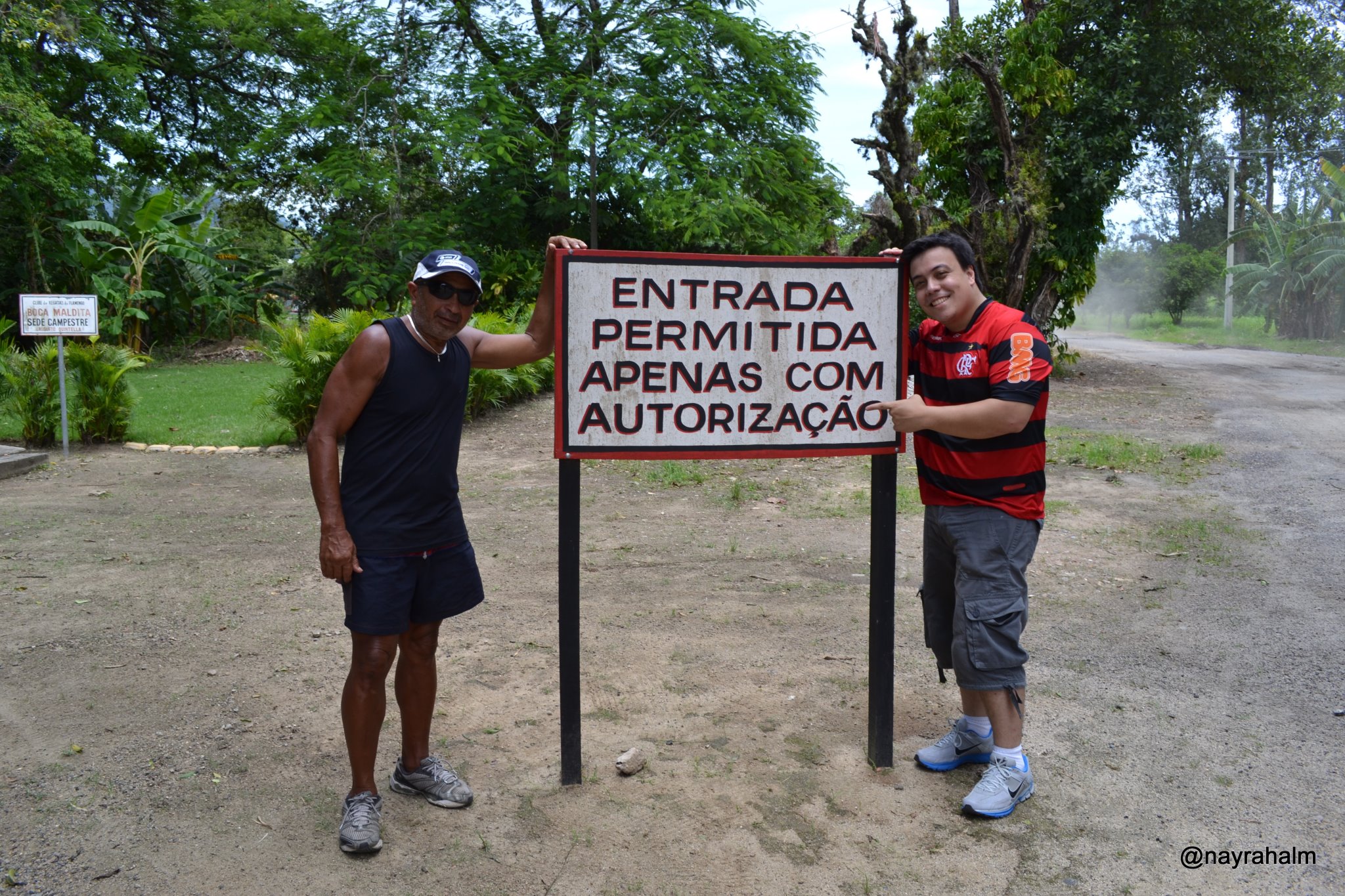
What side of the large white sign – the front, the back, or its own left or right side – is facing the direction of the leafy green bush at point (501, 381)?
back

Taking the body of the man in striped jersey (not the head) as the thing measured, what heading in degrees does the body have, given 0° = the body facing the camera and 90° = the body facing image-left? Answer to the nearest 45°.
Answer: approximately 45°

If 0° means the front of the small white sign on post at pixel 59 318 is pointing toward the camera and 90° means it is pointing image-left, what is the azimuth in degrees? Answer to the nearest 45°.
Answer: approximately 0°

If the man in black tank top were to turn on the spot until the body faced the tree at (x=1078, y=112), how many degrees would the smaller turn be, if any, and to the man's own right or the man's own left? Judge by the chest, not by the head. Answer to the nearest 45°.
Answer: approximately 90° to the man's own left

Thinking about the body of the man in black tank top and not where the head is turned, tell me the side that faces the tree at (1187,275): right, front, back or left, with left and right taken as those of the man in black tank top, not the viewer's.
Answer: left

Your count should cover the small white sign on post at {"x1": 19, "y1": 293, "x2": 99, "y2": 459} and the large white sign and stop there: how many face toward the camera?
2
